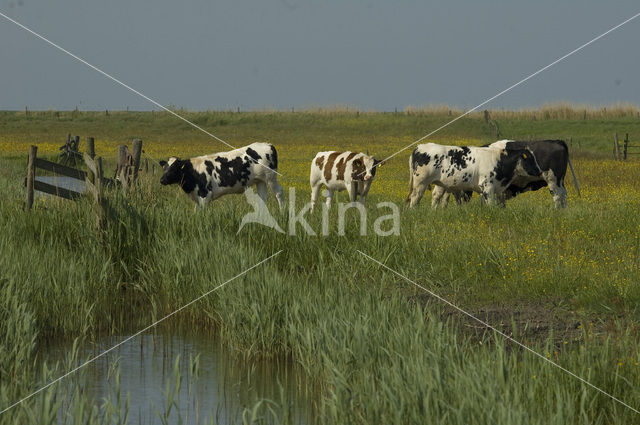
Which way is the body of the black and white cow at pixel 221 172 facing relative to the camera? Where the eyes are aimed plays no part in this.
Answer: to the viewer's left

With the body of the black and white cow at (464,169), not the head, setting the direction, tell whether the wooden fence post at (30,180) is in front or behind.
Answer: behind

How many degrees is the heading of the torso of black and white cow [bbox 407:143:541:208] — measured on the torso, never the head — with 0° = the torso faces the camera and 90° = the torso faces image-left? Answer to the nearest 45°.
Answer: approximately 270°

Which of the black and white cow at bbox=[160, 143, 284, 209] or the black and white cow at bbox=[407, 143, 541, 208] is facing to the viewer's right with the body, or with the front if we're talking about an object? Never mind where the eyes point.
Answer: the black and white cow at bbox=[407, 143, 541, 208]

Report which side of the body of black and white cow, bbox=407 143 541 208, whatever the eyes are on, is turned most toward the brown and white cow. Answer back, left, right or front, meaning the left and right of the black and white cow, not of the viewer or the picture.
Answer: back

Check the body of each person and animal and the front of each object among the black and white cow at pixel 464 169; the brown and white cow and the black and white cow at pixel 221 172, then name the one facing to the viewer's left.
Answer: the black and white cow at pixel 221 172

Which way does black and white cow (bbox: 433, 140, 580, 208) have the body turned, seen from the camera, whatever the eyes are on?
to the viewer's left

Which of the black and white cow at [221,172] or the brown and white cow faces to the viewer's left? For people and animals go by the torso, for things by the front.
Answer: the black and white cow

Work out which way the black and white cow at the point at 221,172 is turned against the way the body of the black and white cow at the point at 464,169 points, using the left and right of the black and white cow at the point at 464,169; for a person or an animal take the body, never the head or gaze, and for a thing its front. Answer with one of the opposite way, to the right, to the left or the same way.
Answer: the opposite way

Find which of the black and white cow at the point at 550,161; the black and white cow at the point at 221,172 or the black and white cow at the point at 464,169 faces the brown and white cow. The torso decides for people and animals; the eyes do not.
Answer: the black and white cow at the point at 550,161

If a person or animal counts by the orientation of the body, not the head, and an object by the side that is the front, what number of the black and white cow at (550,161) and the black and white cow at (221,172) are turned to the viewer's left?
2
